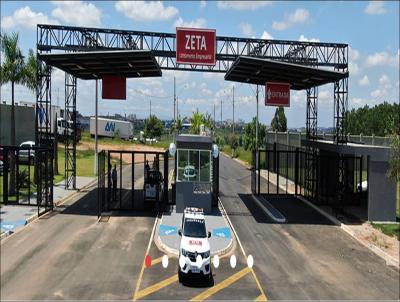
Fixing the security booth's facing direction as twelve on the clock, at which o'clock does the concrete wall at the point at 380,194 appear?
The concrete wall is roughly at 9 o'clock from the security booth.

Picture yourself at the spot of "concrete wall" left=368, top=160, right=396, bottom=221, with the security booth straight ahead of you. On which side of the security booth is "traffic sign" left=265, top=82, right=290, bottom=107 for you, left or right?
right

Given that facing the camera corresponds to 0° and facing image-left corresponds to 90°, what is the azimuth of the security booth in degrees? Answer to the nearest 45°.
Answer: approximately 0°

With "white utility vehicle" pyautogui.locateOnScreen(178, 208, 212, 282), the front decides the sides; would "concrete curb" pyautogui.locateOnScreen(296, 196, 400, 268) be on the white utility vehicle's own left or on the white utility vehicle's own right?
on the white utility vehicle's own left

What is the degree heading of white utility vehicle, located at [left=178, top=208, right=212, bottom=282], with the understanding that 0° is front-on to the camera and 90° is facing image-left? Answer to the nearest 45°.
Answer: approximately 0°

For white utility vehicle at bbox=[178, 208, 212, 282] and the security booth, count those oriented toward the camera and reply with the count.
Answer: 2
